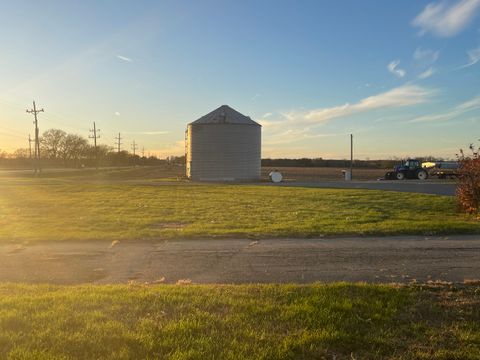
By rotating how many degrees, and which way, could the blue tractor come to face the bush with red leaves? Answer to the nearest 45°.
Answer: approximately 90° to its left

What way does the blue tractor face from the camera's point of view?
to the viewer's left

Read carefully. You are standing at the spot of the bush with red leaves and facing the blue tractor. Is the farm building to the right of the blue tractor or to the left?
left

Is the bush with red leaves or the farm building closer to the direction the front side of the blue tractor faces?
the farm building

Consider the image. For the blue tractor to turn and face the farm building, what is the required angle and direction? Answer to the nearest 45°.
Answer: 0° — it already faces it
